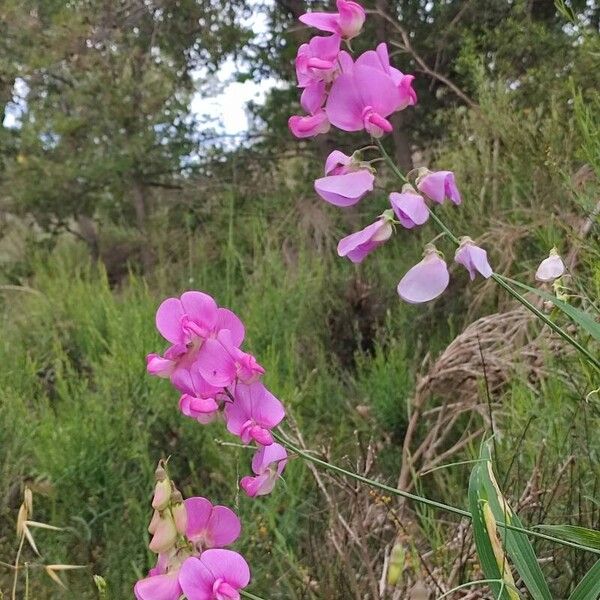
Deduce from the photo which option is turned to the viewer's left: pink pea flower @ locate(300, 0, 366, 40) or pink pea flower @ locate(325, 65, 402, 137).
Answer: pink pea flower @ locate(300, 0, 366, 40)

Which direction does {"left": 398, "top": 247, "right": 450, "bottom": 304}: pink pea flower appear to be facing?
to the viewer's left

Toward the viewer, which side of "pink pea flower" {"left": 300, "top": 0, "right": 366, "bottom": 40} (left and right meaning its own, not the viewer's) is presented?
left
